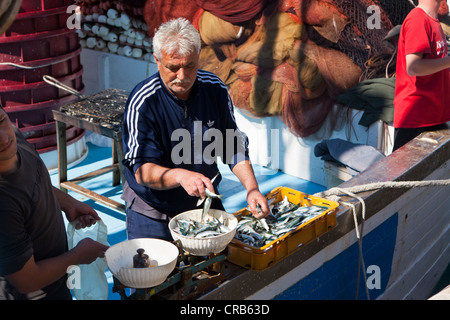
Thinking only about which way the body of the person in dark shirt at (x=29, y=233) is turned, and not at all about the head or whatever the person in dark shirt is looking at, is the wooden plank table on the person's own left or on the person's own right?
on the person's own left

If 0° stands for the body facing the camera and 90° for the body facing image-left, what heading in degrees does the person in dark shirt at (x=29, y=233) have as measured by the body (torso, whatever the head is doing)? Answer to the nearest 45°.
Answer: approximately 315°

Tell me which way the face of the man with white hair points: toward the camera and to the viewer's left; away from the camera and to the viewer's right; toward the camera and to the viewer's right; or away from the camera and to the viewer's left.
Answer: toward the camera and to the viewer's right

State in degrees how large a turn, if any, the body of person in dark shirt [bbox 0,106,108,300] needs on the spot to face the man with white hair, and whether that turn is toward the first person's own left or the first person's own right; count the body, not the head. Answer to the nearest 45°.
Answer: approximately 90° to the first person's own left

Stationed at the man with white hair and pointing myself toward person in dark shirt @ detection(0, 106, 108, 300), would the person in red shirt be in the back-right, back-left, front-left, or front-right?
back-left

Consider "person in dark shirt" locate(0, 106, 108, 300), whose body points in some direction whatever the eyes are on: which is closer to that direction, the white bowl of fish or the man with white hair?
the white bowl of fish

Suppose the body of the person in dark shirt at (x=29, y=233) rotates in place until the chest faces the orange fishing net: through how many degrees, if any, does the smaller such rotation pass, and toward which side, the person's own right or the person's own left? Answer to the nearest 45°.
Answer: approximately 90° to the person's own left
